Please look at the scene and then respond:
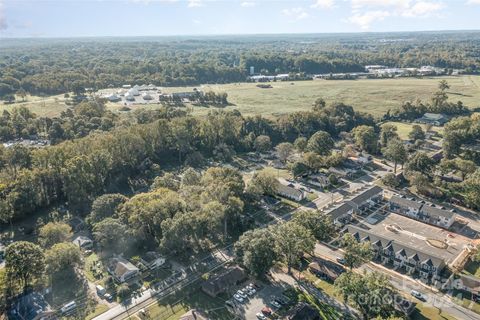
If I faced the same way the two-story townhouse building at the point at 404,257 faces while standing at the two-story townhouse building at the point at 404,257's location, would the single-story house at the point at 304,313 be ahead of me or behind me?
ahead

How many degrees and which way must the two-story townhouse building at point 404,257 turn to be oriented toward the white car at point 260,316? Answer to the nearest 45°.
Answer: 0° — it already faces it

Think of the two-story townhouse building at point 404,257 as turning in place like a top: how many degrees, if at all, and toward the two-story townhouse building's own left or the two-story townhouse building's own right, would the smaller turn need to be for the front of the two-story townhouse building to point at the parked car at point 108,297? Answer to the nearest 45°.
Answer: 0° — it already faces it

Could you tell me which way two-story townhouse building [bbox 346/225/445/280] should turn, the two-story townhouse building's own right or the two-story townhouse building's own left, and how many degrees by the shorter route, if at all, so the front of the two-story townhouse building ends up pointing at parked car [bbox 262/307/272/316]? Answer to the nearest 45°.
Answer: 0° — it already faces it

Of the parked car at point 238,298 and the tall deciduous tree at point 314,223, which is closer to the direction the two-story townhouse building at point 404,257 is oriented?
the parked car

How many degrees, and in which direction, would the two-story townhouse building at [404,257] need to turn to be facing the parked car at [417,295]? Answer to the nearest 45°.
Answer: approximately 45° to its left

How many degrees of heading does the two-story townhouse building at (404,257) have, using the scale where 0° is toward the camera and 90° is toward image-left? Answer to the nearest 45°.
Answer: approximately 45°

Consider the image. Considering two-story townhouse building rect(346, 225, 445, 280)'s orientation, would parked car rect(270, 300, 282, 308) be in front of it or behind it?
in front

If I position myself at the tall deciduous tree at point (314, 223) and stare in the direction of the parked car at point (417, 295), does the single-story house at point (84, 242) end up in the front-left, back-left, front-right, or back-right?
back-right
